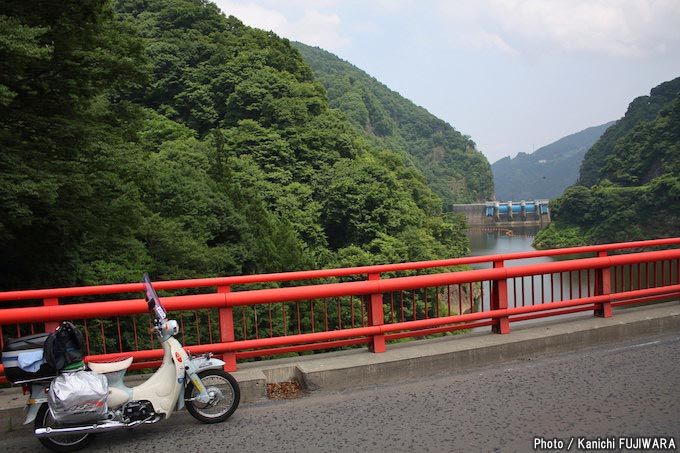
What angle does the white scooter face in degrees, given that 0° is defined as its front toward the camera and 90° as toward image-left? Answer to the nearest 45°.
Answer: approximately 270°
